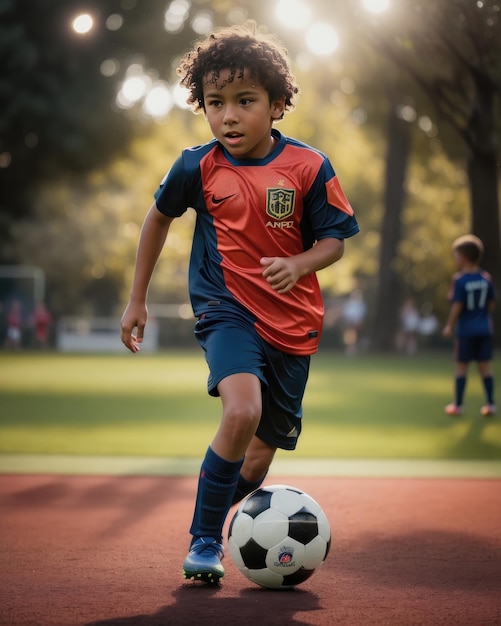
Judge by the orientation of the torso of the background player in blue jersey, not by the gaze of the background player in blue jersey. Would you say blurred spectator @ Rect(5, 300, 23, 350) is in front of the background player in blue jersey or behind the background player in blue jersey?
in front

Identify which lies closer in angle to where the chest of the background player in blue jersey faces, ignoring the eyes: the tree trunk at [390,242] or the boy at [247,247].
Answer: the tree trunk

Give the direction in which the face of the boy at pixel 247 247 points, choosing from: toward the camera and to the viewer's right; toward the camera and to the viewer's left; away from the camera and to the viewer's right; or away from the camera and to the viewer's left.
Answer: toward the camera and to the viewer's left

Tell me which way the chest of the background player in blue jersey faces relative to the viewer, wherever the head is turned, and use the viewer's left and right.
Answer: facing away from the viewer and to the left of the viewer

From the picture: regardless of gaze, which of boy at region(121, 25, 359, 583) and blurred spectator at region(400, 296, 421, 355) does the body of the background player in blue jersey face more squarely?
the blurred spectator

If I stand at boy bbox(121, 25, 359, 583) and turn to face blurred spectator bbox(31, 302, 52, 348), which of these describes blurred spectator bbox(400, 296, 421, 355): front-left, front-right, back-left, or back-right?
front-right

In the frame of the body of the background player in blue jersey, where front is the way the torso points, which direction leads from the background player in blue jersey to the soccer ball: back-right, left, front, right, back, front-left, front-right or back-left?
back-left

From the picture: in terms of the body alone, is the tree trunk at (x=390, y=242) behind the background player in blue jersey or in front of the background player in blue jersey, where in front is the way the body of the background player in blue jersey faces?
in front

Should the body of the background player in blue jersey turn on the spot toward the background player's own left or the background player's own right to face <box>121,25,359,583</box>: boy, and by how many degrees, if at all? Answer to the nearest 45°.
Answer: approximately 135° to the background player's own left
